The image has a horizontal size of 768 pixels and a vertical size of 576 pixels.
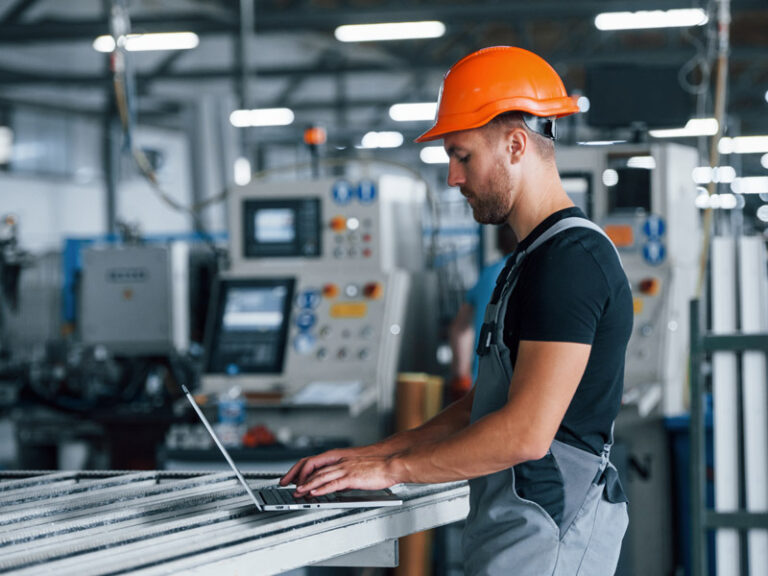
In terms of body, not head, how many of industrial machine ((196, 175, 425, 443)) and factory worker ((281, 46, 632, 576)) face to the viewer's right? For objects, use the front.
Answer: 0

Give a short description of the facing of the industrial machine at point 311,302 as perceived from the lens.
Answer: facing the viewer and to the left of the viewer

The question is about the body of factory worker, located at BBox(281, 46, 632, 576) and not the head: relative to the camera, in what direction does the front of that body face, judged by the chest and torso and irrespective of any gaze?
to the viewer's left

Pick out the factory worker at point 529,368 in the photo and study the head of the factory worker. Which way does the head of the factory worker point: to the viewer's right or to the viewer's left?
to the viewer's left

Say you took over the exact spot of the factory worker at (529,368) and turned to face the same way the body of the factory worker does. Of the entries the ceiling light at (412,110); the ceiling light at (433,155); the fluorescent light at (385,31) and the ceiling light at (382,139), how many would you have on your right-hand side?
4

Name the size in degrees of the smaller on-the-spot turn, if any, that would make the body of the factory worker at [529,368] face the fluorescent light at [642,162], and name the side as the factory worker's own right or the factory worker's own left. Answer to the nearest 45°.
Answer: approximately 90° to the factory worker's own right

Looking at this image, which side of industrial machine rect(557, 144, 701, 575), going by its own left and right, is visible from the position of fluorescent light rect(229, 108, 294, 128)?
right

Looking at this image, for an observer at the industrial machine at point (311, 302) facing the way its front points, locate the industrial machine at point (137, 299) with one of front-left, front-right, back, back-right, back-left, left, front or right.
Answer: right

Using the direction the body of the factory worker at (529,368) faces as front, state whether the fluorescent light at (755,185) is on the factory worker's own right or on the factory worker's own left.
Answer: on the factory worker's own right

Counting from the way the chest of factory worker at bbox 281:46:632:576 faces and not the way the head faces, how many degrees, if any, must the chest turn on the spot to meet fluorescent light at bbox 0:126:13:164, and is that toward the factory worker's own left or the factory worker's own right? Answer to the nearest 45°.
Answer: approximately 45° to the factory worker's own right

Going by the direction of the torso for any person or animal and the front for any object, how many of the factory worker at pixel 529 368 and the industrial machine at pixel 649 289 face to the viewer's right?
0
